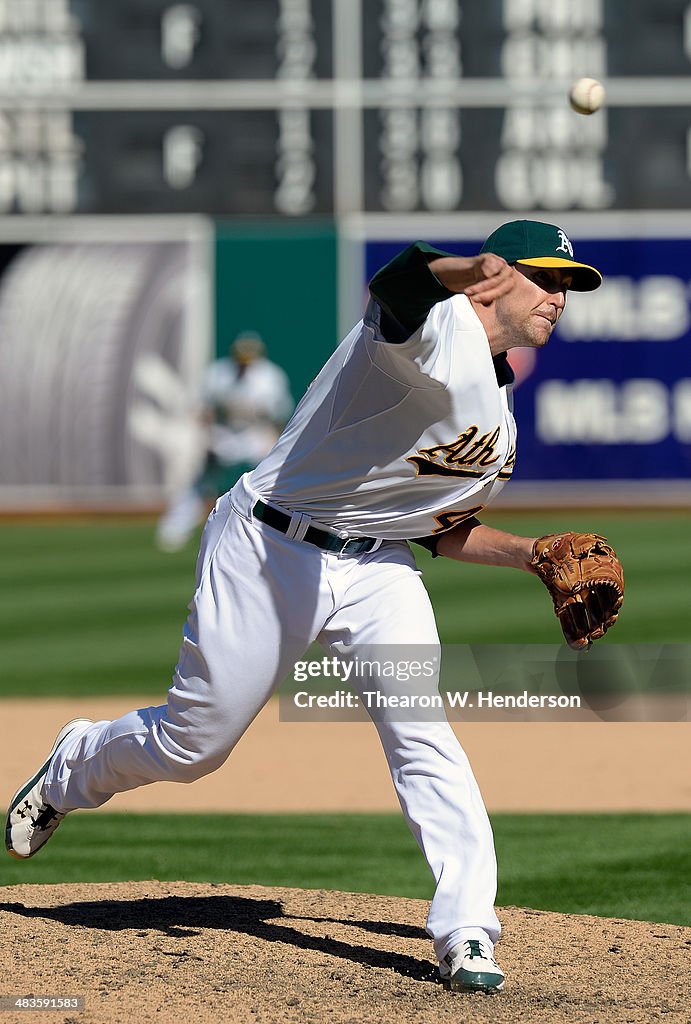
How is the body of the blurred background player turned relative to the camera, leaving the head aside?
toward the camera

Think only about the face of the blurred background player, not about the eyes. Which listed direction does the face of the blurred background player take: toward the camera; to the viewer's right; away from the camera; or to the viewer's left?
toward the camera

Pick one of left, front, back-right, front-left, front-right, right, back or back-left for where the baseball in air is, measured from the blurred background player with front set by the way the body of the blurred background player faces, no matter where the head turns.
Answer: front

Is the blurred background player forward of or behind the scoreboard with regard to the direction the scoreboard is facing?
forward

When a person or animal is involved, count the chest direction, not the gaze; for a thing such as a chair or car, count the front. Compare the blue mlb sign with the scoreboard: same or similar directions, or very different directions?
same or similar directions

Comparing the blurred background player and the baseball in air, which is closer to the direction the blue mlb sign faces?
the baseball in air

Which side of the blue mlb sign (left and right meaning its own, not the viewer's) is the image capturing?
front

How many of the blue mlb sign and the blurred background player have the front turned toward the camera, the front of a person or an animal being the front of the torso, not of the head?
2

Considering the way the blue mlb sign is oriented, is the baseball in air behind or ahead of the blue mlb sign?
ahead

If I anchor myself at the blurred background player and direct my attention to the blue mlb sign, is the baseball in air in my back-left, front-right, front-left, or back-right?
back-right

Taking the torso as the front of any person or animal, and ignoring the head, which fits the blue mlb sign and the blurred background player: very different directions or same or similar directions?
same or similar directions

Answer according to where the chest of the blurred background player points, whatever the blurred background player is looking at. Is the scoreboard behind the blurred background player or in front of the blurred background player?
behind
